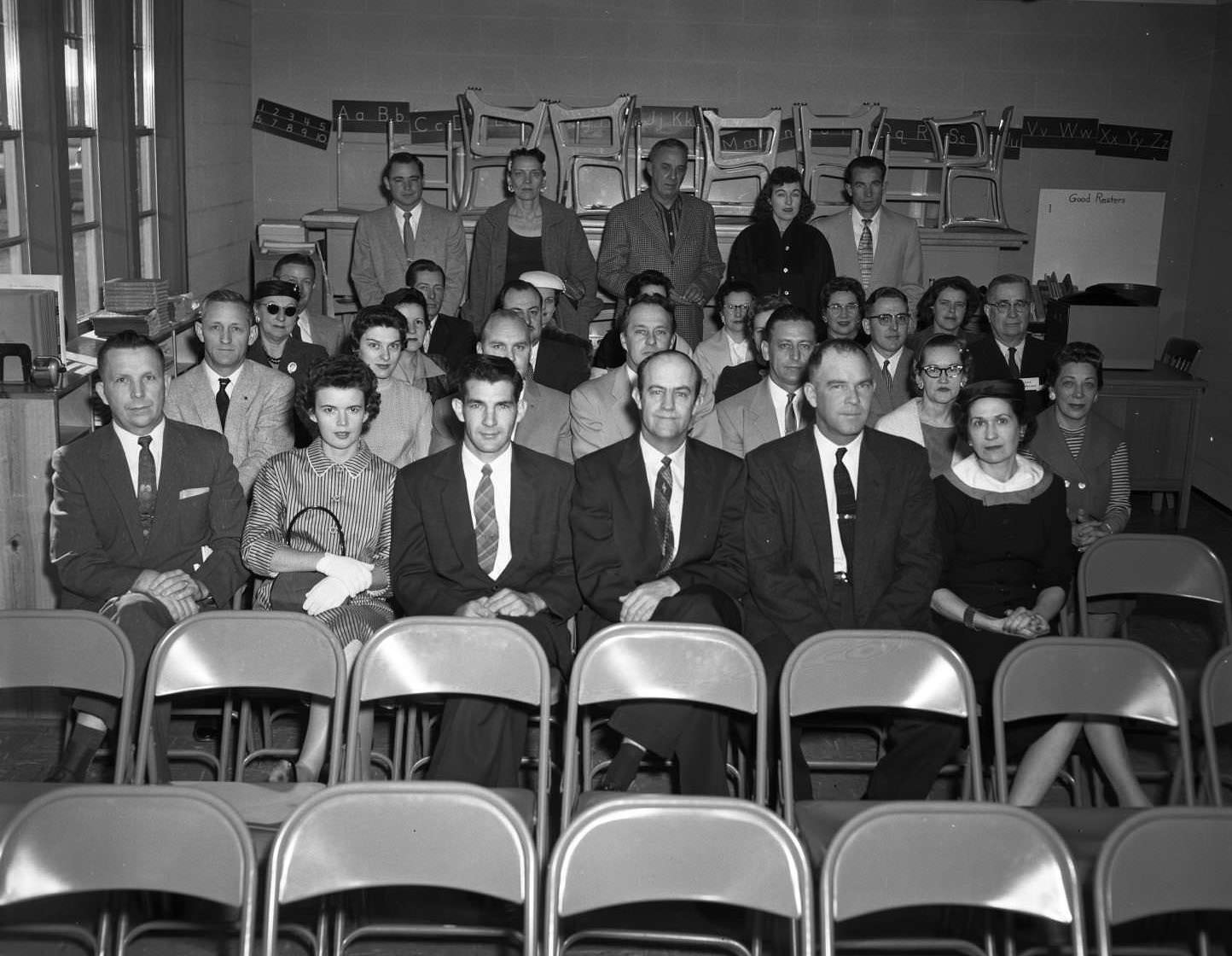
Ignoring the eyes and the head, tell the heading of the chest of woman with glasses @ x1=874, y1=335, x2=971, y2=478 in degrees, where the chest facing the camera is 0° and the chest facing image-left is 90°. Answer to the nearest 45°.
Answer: approximately 0°

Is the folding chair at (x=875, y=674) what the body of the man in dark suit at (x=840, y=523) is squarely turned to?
yes

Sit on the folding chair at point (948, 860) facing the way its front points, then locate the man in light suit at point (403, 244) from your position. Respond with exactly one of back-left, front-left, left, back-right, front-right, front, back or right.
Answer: back-right

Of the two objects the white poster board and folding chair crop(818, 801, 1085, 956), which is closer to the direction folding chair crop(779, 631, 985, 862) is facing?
the folding chair

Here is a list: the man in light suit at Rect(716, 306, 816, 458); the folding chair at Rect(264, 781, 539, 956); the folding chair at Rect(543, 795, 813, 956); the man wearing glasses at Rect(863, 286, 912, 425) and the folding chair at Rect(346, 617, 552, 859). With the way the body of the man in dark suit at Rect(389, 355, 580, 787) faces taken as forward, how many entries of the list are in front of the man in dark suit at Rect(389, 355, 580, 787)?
3

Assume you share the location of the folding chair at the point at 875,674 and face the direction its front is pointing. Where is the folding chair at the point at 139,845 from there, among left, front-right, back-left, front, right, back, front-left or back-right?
front-right

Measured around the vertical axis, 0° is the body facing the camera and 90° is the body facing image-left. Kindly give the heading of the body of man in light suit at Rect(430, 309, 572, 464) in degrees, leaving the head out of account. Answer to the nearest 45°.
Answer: approximately 0°
